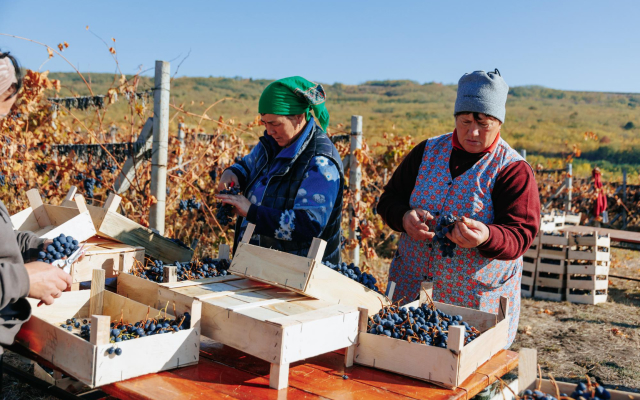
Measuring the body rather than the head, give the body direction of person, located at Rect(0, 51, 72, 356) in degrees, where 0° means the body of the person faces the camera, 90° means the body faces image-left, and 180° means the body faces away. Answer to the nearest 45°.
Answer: approximately 270°

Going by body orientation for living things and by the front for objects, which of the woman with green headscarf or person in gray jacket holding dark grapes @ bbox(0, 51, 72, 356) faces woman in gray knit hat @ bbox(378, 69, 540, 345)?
person in gray jacket holding dark grapes @ bbox(0, 51, 72, 356)

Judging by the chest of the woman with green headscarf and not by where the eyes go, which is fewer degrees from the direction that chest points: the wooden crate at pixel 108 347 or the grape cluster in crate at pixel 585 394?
the wooden crate

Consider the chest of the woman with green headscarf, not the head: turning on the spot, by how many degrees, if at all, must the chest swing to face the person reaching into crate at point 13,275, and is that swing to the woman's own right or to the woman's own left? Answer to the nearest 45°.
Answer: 0° — they already face them

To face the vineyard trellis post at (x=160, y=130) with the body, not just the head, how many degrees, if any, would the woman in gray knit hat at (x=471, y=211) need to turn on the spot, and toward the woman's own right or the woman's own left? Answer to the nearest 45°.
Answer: approximately 90° to the woman's own right

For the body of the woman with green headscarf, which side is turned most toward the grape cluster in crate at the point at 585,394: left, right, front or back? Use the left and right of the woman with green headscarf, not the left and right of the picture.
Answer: left

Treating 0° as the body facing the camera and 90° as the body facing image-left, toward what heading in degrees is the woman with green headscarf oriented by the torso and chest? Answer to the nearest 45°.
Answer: approximately 45°

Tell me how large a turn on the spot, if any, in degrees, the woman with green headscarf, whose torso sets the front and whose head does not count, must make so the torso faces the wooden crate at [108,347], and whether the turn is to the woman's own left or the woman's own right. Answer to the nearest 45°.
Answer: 0° — they already face it

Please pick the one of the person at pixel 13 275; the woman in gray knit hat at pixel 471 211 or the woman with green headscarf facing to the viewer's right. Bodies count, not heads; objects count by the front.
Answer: the person at pixel 13 275

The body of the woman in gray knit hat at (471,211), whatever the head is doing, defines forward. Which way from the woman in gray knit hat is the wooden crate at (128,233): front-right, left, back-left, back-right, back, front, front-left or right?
front-right

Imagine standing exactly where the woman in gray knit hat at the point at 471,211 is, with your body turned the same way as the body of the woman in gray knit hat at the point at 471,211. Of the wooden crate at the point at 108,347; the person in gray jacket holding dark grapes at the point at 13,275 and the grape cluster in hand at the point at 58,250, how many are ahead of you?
3
